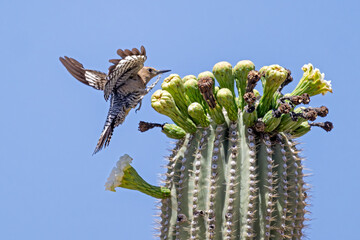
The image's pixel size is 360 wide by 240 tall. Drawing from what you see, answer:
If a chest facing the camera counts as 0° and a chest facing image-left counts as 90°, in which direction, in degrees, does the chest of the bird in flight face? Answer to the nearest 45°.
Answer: approximately 270°

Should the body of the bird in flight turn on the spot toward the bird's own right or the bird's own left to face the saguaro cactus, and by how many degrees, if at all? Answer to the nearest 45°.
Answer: approximately 45° to the bird's own right
